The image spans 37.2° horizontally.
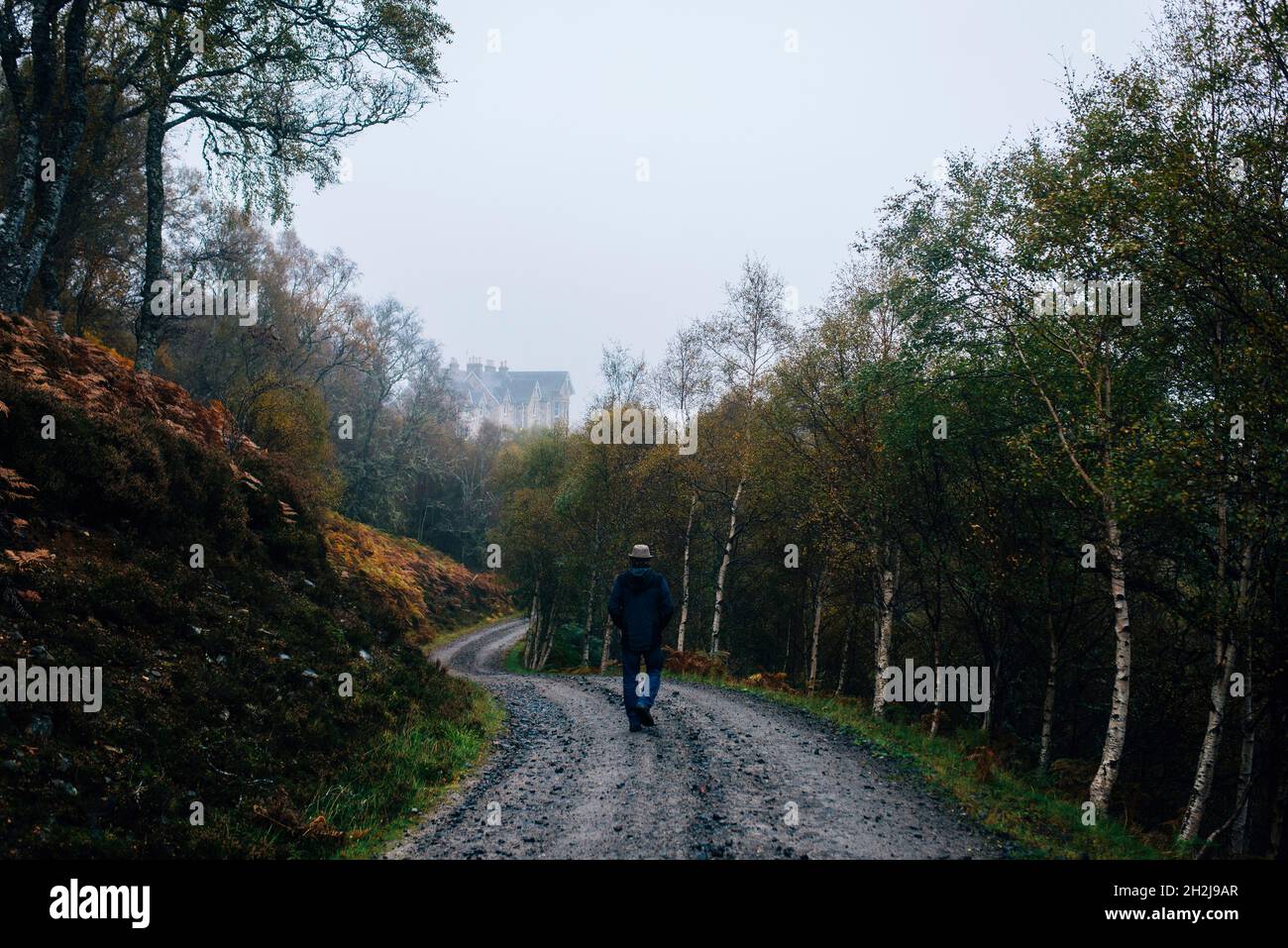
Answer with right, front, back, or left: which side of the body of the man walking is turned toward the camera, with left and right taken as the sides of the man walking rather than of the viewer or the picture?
back
